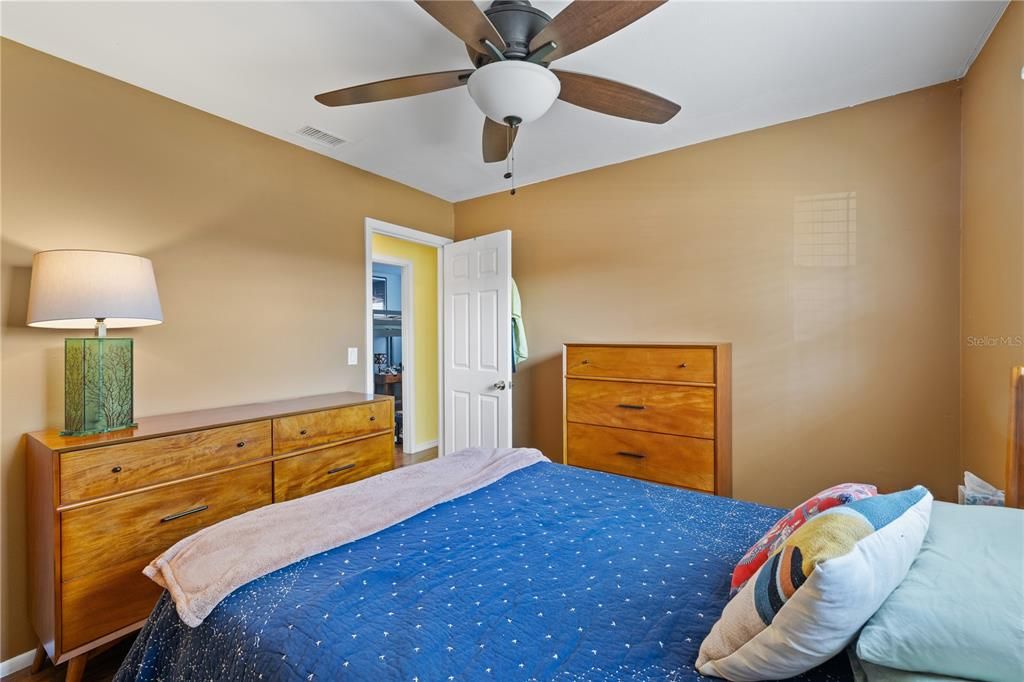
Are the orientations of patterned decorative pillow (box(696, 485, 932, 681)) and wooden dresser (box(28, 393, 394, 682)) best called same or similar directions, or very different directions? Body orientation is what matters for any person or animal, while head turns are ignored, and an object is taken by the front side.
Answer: very different directions

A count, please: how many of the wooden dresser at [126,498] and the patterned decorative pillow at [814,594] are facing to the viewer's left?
1

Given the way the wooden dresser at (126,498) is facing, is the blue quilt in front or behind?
in front

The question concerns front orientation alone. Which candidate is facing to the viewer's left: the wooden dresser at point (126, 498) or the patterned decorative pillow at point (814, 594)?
the patterned decorative pillow

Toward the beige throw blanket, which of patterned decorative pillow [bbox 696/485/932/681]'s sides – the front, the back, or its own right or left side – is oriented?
front

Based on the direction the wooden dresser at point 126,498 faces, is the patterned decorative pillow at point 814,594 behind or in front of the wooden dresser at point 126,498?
in front

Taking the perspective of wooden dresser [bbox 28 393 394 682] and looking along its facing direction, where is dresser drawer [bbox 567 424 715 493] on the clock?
The dresser drawer is roughly at 11 o'clock from the wooden dresser.

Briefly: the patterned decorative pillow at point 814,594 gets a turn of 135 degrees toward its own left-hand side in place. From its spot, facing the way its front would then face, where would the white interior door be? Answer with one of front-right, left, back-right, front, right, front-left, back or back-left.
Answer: back

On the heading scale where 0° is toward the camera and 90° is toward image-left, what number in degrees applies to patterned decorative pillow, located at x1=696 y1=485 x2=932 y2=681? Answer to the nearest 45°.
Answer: approximately 90°

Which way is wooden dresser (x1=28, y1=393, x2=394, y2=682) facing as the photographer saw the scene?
facing the viewer and to the right of the viewer
